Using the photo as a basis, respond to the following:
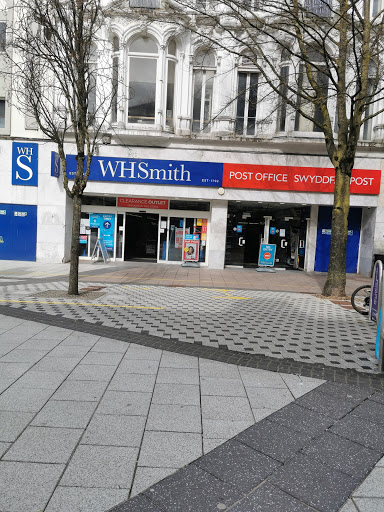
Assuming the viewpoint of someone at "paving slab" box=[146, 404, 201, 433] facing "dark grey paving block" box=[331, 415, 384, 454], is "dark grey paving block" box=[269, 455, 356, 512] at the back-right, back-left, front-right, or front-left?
front-right

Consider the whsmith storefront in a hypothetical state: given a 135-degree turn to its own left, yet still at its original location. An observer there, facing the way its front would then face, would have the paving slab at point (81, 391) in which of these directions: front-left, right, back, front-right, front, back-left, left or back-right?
back-right

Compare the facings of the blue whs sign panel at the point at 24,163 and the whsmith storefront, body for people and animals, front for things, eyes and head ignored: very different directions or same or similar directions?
same or similar directions

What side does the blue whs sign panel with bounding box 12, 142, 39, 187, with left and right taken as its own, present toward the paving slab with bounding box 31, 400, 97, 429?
front

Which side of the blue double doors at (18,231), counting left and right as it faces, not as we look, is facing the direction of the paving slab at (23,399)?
front

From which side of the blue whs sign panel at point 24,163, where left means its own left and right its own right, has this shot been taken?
front

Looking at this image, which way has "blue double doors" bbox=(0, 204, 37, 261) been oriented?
toward the camera

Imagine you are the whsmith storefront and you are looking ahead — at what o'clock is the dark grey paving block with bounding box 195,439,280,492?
The dark grey paving block is roughly at 12 o'clock from the whsmith storefront.

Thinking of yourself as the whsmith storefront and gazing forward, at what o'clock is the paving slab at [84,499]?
The paving slab is roughly at 12 o'clock from the whsmith storefront.

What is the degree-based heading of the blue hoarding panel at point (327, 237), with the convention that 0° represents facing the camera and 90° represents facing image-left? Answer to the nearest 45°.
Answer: approximately 0°

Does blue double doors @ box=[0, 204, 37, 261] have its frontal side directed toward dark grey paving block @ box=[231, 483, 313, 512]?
yes

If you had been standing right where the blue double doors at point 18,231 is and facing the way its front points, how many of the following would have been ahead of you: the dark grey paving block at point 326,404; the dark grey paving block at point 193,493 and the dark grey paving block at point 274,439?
3

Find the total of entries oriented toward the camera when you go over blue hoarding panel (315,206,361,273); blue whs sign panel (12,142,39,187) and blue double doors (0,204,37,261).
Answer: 3

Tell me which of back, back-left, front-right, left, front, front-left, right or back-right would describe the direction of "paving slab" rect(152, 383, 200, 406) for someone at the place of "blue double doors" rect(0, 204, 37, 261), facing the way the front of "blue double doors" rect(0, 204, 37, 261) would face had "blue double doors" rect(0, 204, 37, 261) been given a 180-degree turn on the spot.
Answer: back

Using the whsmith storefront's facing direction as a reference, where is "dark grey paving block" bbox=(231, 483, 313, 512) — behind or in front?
in front
